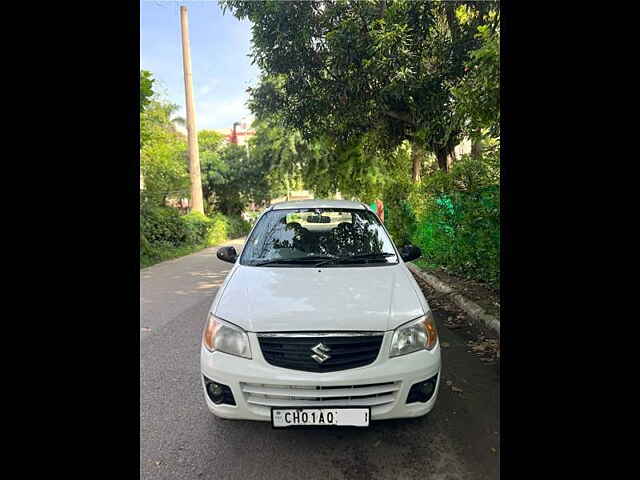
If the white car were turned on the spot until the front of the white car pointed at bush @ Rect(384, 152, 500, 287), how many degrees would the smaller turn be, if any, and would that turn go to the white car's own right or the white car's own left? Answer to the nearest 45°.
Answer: approximately 135° to the white car's own left

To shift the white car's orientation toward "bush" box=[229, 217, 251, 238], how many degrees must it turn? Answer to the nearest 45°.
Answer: approximately 180°

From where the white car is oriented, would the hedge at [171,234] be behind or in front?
behind

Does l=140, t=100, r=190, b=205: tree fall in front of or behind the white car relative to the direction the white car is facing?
behind

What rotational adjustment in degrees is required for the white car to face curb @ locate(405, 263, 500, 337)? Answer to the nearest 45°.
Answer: approximately 135° to its left

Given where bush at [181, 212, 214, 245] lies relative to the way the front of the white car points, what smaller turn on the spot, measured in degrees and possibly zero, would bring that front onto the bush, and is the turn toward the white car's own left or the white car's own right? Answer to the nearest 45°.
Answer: approximately 180°

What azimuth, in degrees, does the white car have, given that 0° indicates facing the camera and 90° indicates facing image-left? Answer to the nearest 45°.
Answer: approximately 0°
